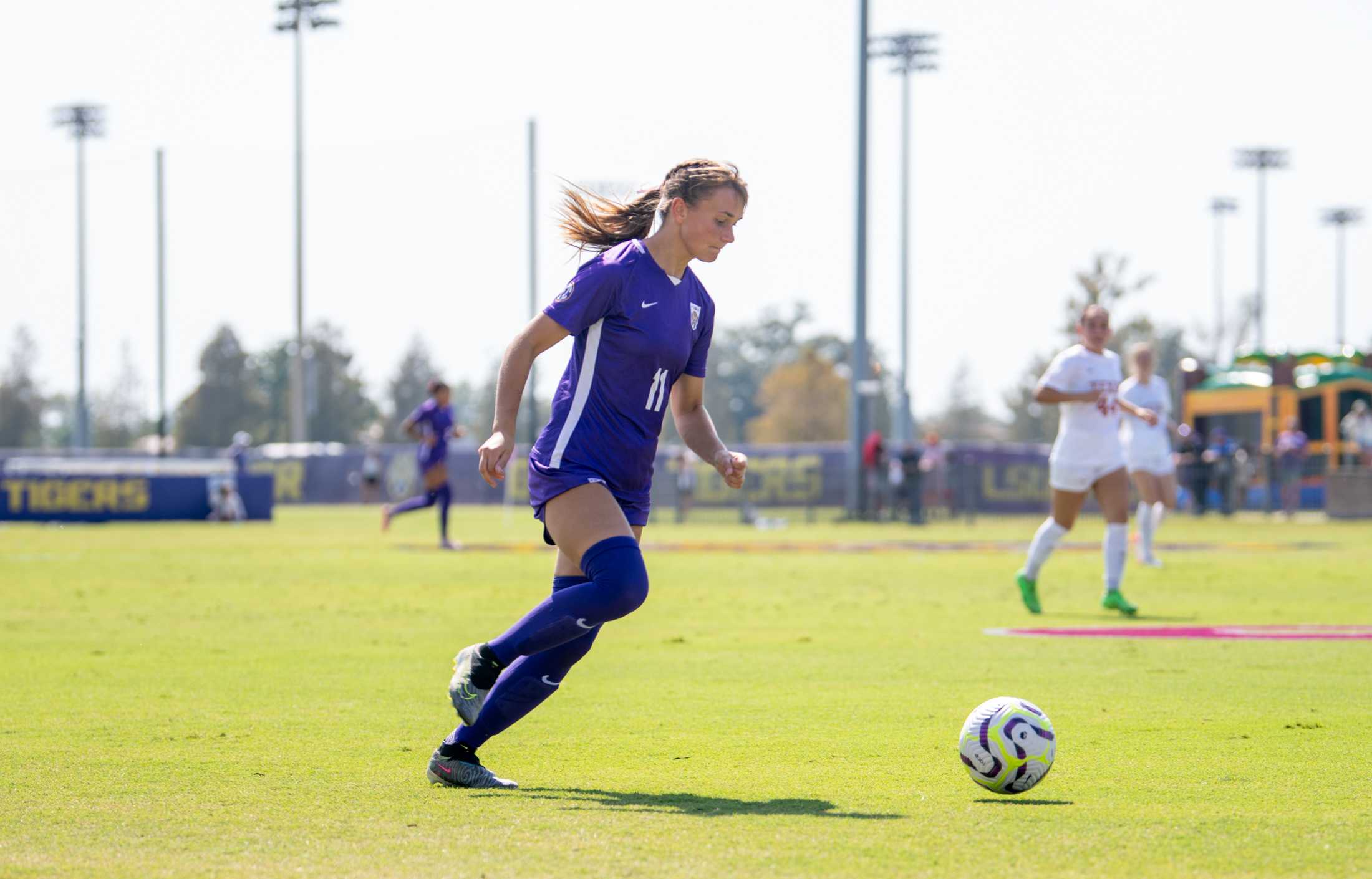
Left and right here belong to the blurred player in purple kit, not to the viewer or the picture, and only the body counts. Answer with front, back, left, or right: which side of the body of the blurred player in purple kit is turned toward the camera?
right

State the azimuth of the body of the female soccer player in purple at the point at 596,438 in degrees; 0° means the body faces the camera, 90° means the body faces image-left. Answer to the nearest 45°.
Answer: approximately 315°

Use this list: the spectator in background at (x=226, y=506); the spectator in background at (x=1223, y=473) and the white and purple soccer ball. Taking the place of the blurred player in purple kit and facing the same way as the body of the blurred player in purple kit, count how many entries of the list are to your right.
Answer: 1

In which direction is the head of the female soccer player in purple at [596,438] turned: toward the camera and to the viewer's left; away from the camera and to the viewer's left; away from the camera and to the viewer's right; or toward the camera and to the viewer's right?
toward the camera and to the viewer's right

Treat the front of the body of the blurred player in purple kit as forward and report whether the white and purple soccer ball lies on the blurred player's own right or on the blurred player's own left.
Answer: on the blurred player's own right

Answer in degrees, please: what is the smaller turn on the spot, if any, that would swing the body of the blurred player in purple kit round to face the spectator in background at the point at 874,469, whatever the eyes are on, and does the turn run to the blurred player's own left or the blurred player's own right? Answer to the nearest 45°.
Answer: approximately 45° to the blurred player's own left

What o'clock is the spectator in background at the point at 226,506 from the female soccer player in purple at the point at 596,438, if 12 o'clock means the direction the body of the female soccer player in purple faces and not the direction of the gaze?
The spectator in background is roughly at 7 o'clock from the female soccer player in purple.
